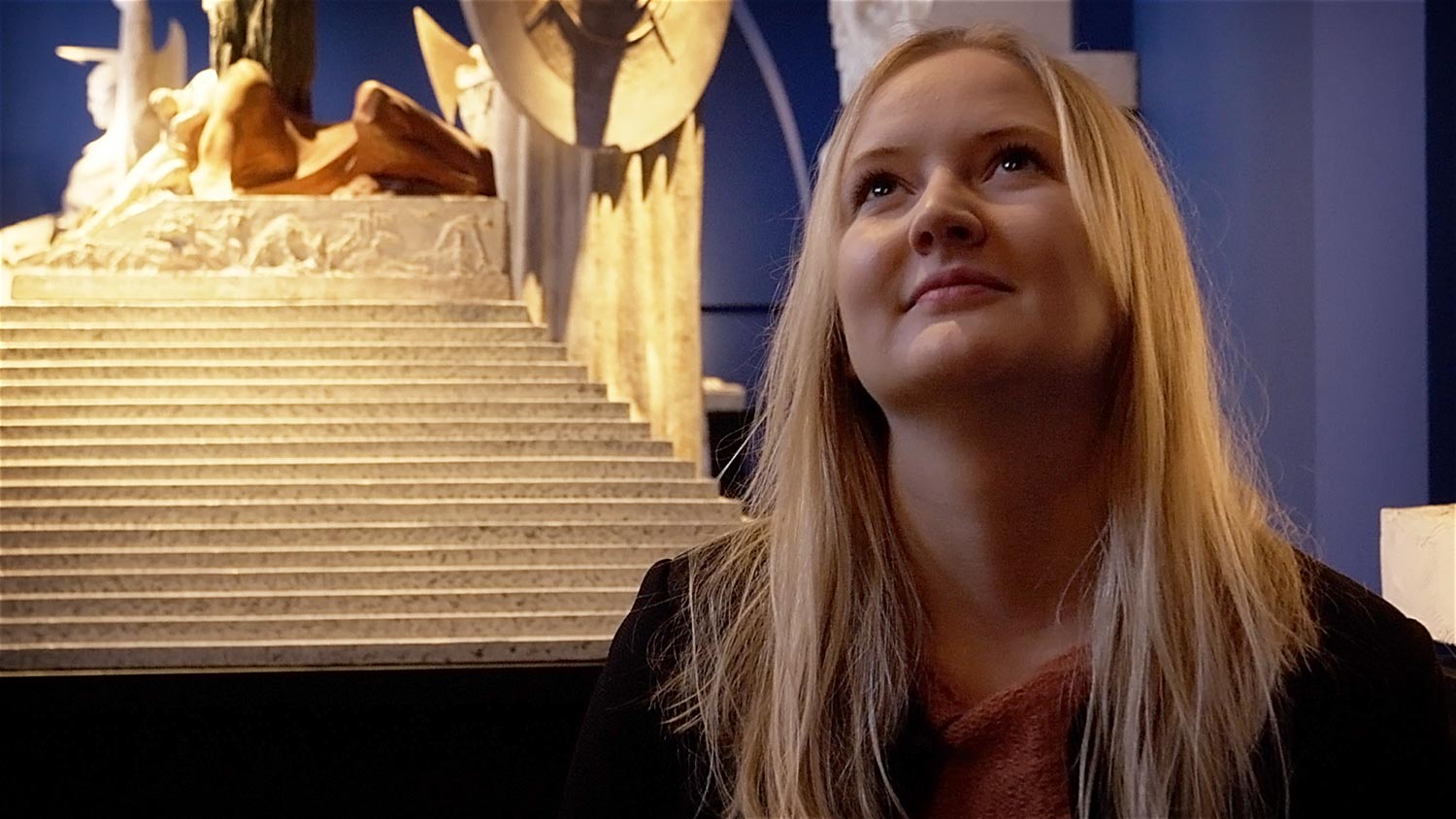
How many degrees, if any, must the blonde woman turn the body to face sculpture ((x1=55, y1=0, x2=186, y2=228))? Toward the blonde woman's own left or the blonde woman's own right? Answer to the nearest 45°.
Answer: approximately 135° to the blonde woman's own right

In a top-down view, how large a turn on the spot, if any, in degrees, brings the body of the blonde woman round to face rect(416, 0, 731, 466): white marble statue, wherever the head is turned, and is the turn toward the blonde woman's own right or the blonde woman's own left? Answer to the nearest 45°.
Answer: approximately 180°

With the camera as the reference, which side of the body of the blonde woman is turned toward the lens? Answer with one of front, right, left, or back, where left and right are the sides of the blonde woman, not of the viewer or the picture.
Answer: front

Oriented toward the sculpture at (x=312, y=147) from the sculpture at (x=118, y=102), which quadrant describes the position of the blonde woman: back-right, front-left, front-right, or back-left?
front-right

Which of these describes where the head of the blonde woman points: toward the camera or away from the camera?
toward the camera

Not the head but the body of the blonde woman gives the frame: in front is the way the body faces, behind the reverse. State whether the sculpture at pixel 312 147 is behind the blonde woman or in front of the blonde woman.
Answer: behind

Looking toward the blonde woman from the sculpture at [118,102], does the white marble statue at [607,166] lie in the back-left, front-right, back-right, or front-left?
front-left

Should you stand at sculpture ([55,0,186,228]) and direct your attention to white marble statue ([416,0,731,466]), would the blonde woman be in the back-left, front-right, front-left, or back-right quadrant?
front-right
